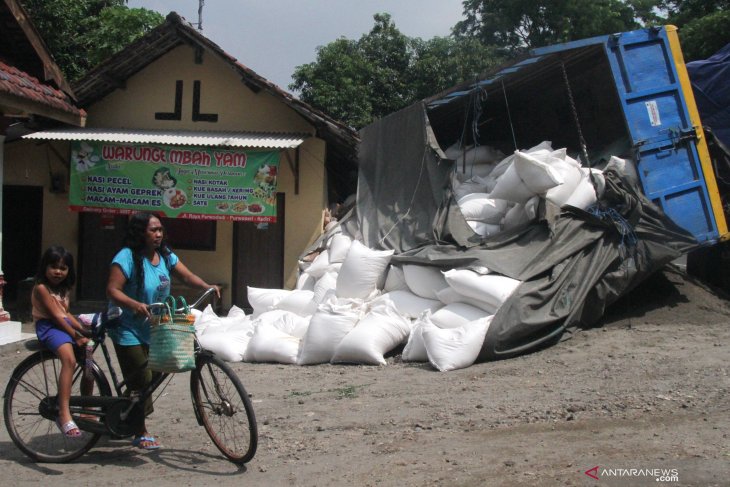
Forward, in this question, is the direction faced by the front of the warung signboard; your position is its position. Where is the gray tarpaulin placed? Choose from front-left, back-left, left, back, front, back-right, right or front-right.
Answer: front-left

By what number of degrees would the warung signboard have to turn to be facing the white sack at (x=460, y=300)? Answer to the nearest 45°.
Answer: approximately 45° to its left

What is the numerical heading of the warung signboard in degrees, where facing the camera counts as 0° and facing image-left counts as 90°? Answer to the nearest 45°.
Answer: approximately 0°

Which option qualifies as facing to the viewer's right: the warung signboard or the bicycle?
the bicycle

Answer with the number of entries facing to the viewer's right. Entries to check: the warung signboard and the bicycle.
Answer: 1

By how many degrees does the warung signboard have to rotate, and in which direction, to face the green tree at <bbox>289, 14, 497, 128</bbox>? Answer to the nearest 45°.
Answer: approximately 135° to its left

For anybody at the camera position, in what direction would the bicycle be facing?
facing to the right of the viewer

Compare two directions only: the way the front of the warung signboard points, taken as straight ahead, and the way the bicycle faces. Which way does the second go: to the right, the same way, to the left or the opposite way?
to the left
